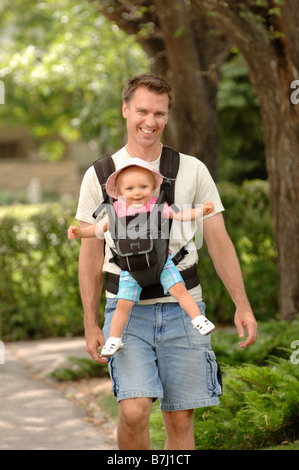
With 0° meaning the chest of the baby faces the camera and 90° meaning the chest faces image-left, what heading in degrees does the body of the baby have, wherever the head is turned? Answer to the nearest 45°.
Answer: approximately 0°

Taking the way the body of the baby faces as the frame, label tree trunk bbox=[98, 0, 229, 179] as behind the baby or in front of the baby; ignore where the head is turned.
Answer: behind

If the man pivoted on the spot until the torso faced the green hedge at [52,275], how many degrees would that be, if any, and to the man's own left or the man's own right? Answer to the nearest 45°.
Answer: approximately 180°

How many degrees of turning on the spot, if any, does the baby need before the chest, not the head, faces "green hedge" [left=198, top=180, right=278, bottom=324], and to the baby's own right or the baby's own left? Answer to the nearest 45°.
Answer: approximately 180°

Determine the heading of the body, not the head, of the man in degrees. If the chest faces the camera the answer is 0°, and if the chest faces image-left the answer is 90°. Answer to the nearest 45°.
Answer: approximately 0°

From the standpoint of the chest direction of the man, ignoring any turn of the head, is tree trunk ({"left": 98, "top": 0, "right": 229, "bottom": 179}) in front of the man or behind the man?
behind
